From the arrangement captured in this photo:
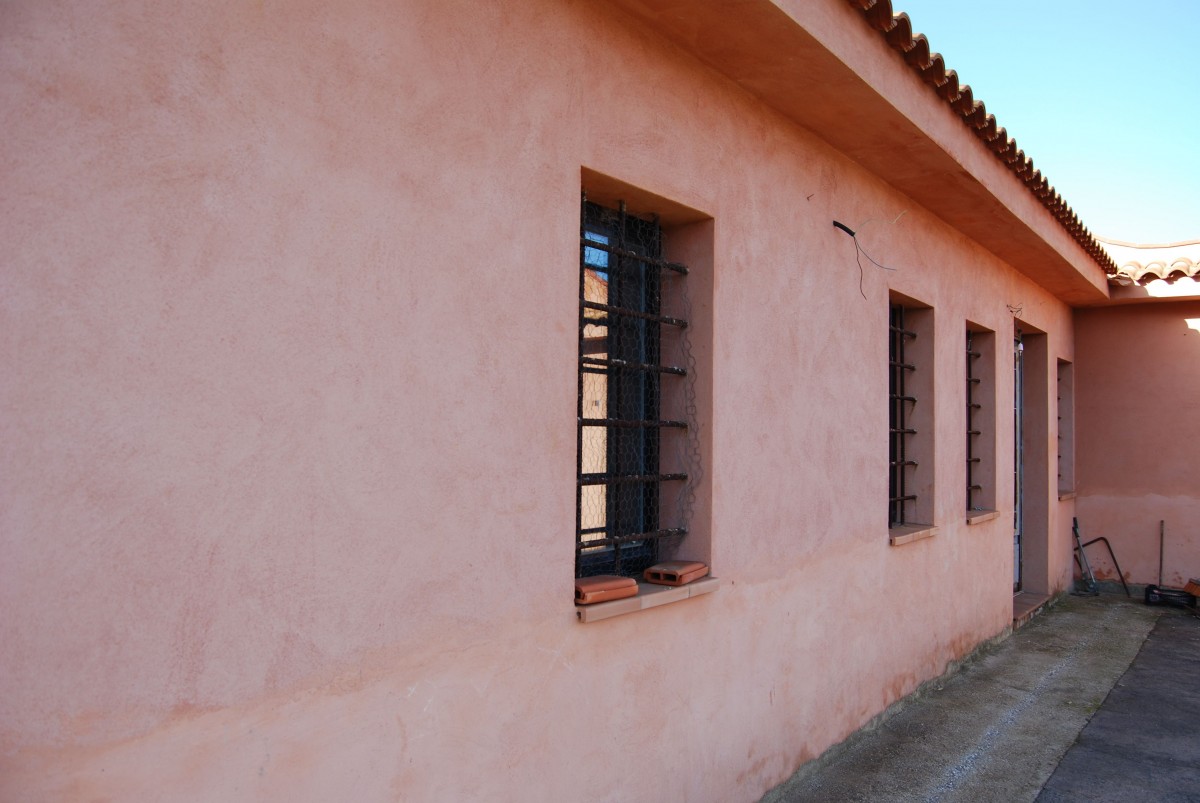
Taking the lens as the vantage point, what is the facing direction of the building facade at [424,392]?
facing the viewer and to the right of the viewer
